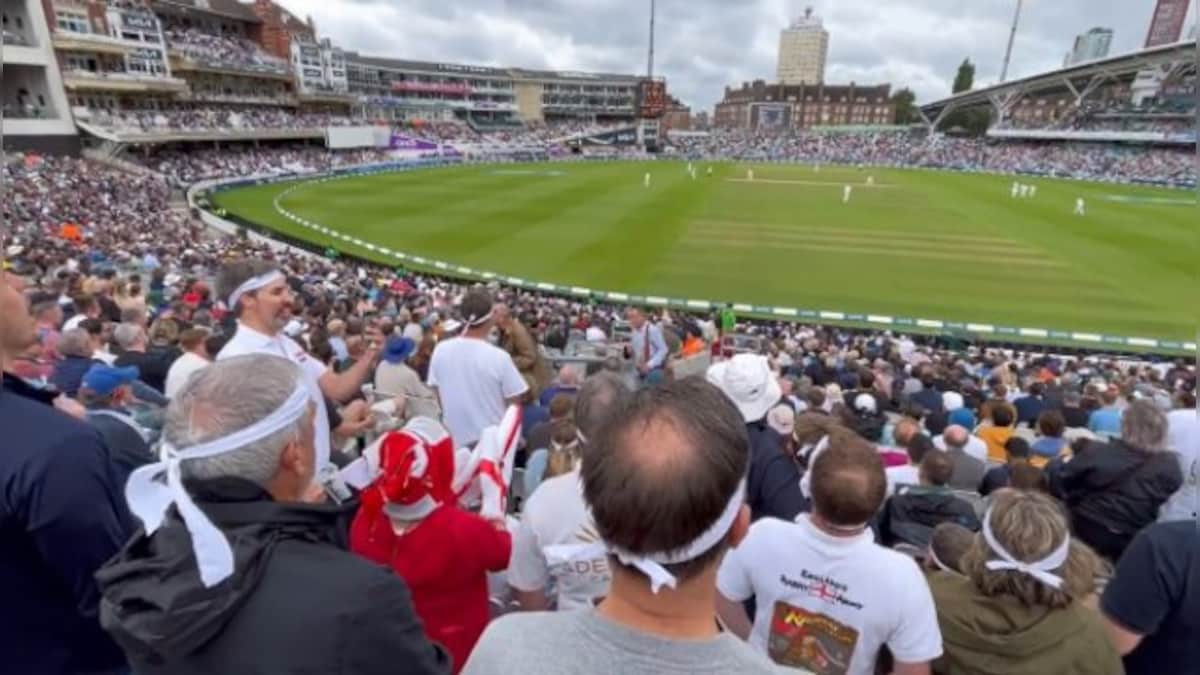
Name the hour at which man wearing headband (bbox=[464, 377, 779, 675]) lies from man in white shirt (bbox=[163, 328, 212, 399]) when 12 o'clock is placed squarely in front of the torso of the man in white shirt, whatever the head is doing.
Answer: The man wearing headband is roughly at 4 o'clock from the man in white shirt.

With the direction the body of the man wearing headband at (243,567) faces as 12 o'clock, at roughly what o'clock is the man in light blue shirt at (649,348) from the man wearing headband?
The man in light blue shirt is roughly at 12 o'clock from the man wearing headband.

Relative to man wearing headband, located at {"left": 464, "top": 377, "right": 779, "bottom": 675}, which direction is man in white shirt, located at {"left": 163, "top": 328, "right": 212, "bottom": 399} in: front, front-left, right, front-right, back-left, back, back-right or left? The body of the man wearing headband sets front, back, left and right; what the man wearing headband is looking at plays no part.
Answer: front-left

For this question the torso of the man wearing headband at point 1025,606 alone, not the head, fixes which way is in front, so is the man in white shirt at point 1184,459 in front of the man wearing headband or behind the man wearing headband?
in front

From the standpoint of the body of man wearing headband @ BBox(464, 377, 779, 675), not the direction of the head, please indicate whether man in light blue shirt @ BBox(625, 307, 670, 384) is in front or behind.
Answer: in front

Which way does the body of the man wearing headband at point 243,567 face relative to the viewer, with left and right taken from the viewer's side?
facing away from the viewer and to the right of the viewer

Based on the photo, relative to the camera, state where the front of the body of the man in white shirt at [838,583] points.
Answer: away from the camera

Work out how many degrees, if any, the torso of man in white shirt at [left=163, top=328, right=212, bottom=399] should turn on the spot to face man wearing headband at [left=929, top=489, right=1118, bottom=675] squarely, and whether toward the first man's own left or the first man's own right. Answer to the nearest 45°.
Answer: approximately 90° to the first man's own right

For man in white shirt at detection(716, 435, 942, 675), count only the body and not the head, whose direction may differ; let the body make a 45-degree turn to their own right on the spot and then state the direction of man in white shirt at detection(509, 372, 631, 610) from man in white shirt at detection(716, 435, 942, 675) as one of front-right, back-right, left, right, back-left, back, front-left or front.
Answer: back-left

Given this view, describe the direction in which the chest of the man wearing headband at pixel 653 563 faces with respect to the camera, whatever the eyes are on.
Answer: away from the camera

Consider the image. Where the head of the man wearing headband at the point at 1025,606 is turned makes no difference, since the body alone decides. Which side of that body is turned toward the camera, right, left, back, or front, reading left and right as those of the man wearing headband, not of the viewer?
back

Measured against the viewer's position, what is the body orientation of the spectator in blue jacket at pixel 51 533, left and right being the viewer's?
facing away from the viewer and to the right of the viewer

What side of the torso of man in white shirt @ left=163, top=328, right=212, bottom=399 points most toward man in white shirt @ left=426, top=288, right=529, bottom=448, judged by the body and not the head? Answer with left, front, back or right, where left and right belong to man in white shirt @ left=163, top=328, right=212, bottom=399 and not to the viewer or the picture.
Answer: right

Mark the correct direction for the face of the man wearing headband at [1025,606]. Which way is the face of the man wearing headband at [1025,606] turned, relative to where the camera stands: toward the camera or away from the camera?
away from the camera
